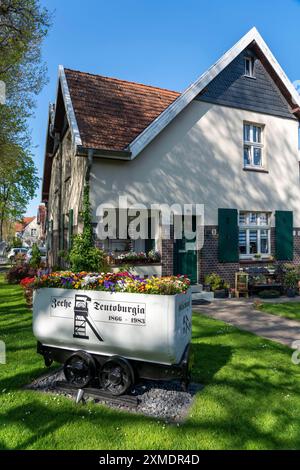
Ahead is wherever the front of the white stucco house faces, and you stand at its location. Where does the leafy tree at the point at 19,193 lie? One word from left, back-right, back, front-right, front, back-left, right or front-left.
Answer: back-right

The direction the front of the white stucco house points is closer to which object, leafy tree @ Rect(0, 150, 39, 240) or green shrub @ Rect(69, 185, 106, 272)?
the green shrub

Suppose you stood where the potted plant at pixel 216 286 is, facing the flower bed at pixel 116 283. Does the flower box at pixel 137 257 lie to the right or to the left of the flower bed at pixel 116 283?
right

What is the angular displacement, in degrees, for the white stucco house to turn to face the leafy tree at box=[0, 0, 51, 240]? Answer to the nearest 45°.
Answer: approximately 90° to its right

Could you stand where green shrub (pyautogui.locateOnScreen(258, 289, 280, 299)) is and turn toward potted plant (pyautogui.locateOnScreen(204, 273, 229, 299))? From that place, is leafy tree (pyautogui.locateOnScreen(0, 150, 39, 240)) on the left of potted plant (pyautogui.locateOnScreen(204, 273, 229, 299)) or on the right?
right

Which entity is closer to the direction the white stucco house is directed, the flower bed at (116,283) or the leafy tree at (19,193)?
the flower bed

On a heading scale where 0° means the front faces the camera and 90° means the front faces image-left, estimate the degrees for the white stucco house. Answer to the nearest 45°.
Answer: approximately 0°
